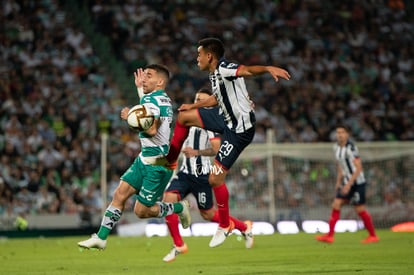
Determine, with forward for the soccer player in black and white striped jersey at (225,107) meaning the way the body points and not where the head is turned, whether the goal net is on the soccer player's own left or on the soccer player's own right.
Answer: on the soccer player's own right

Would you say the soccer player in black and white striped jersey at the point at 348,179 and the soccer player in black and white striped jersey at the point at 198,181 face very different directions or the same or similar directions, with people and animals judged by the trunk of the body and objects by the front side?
same or similar directions

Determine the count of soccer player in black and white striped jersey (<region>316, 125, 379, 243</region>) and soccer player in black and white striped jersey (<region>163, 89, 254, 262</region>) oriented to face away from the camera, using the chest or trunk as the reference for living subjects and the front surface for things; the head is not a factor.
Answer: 0

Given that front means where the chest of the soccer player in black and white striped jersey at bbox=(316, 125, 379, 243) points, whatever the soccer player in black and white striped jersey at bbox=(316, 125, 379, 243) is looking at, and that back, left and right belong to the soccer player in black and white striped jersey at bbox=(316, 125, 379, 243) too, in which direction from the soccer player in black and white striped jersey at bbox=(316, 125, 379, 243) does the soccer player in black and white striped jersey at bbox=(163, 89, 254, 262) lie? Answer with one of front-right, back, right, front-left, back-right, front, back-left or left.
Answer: front

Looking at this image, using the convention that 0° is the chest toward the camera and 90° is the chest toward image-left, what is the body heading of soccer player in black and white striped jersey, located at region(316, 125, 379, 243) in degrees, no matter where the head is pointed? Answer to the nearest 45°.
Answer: approximately 45°

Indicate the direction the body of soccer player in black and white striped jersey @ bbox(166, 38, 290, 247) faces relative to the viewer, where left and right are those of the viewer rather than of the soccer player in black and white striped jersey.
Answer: facing to the left of the viewer

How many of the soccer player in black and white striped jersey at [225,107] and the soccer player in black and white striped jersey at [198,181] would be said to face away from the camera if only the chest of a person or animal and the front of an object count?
0

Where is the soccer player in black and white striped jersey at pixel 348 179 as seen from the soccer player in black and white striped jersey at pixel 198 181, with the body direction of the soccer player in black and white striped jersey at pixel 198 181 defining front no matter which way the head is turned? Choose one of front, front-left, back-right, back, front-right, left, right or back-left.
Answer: back

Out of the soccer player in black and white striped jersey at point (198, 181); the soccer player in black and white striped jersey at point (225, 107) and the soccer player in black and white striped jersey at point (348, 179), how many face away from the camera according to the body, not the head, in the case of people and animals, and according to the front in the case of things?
0

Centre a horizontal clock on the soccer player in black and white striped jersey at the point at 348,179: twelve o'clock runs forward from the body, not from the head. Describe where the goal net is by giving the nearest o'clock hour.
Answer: The goal net is roughly at 4 o'clock from the soccer player in black and white striped jersey.

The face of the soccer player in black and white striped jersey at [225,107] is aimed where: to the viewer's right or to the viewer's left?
to the viewer's left

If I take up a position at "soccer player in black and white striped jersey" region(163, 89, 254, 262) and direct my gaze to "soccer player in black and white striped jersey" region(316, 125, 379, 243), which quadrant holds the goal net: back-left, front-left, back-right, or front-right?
front-left
